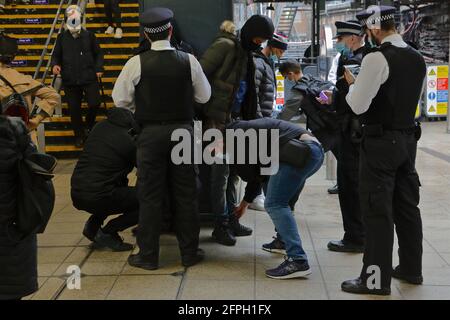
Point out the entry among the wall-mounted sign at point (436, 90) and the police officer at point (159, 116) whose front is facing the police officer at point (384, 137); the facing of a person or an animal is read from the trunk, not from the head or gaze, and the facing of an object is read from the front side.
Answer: the wall-mounted sign

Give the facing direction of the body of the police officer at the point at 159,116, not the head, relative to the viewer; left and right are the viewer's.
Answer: facing away from the viewer

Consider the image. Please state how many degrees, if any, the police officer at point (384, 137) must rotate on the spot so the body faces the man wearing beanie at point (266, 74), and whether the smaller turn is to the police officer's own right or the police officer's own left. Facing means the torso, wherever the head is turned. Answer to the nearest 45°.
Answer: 0° — they already face them

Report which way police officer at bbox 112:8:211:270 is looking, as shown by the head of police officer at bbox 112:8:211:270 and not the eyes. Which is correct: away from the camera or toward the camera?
away from the camera

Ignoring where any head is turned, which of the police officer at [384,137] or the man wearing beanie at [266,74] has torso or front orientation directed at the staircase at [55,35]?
the police officer

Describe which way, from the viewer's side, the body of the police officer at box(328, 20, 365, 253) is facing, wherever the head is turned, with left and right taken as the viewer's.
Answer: facing to the left of the viewer

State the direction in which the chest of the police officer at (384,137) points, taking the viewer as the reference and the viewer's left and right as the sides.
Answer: facing away from the viewer and to the left of the viewer

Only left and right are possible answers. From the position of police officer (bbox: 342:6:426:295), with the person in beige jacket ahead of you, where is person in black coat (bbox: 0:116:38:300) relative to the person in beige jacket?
left

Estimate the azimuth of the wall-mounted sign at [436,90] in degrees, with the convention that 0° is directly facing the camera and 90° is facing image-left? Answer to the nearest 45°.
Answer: approximately 0°

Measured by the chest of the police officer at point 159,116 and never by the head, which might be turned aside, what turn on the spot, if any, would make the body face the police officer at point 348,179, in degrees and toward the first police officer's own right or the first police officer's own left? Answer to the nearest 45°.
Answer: approximately 90° to the first police officer's own right
